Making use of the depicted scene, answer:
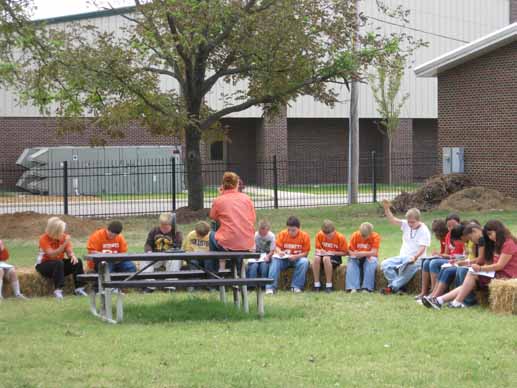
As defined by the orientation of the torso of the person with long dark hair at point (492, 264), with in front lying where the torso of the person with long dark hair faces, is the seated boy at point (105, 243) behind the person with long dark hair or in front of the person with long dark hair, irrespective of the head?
in front

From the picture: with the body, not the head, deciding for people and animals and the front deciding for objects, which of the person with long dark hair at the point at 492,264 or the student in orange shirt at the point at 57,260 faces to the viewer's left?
the person with long dark hair

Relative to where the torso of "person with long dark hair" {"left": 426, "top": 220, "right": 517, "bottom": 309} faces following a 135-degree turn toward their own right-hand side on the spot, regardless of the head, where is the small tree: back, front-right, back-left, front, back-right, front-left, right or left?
front-left

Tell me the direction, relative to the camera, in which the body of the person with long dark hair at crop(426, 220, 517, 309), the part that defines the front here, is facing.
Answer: to the viewer's left

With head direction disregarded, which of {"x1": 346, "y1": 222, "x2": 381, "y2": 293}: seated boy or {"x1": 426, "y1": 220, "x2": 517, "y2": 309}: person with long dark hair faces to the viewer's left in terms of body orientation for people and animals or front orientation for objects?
the person with long dark hair

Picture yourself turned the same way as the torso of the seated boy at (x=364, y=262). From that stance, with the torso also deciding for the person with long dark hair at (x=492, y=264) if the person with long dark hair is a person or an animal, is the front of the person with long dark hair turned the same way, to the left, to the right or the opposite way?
to the right

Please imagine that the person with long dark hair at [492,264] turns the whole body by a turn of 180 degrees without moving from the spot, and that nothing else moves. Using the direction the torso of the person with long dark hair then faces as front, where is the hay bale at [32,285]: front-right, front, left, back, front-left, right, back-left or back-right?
back

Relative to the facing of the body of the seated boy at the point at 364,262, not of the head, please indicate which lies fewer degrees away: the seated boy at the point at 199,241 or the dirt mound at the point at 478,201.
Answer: the seated boy

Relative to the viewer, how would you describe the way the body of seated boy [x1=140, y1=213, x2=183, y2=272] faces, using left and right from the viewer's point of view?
facing the viewer

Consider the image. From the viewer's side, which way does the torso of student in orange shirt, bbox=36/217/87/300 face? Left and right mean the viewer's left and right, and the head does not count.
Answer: facing the viewer and to the right of the viewer

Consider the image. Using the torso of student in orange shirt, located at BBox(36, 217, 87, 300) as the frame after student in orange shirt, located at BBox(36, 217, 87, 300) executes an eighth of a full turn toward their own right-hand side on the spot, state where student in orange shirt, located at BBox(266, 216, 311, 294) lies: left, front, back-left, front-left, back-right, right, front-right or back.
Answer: left

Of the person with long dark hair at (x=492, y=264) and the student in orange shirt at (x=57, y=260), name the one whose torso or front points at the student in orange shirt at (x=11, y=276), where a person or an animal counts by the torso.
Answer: the person with long dark hair

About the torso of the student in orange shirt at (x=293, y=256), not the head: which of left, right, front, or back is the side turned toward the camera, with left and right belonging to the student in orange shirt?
front

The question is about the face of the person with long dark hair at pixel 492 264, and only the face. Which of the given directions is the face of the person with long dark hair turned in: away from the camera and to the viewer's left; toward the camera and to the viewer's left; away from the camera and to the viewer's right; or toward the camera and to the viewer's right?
toward the camera and to the viewer's left
